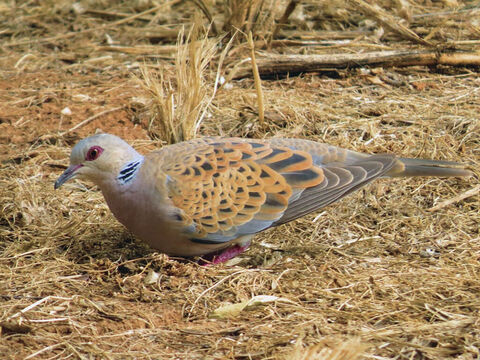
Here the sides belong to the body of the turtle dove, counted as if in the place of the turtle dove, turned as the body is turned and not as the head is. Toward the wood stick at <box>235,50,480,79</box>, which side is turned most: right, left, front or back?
right

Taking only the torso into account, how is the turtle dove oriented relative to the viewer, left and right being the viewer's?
facing to the left of the viewer

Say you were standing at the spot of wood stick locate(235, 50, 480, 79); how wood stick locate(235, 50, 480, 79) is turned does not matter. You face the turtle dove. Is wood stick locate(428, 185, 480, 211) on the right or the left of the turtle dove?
left

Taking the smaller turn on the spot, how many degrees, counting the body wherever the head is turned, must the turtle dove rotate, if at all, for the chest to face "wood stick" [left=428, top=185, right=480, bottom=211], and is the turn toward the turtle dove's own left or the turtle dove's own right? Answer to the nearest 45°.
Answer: approximately 135° to the turtle dove's own right
